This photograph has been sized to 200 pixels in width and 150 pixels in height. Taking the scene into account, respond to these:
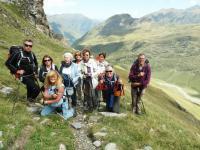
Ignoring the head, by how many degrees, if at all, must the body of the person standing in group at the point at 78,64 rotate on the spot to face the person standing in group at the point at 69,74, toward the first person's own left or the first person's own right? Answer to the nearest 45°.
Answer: approximately 45° to the first person's own right

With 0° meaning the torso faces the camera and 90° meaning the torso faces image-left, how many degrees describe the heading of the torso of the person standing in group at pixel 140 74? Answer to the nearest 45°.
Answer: approximately 0°

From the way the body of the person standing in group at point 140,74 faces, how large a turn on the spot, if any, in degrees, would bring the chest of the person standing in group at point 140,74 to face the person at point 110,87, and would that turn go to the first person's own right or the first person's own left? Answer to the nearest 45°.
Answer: approximately 45° to the first person's own right

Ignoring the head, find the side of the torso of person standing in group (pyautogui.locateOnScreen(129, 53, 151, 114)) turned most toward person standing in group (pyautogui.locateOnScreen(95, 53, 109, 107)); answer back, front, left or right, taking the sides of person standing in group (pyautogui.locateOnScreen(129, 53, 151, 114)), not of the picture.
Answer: right

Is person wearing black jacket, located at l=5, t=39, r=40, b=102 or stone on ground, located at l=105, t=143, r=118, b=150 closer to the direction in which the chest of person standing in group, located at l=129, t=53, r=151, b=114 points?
the stone on ground

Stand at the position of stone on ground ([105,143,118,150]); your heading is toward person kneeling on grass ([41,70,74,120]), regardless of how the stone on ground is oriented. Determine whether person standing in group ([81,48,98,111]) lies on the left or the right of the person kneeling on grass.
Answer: right

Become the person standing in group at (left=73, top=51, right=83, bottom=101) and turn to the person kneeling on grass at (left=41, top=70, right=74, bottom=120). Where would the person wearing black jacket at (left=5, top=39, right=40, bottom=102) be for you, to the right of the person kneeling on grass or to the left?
right

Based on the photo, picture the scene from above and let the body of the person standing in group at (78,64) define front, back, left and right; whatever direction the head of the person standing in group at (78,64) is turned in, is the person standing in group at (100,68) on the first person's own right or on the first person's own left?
on the first person's own left
